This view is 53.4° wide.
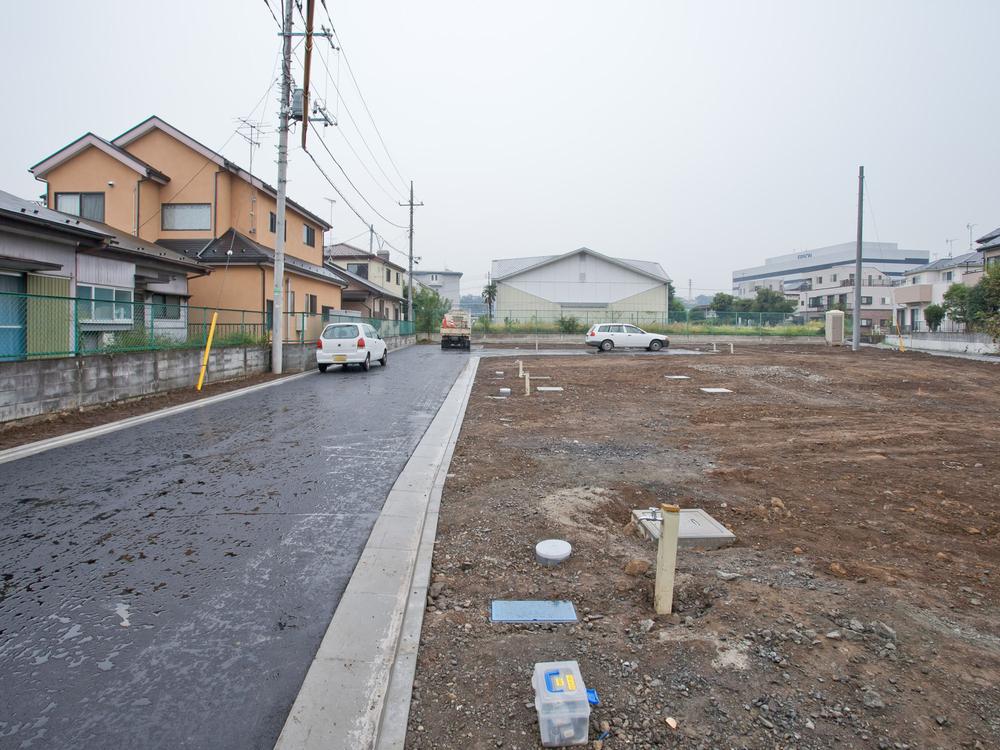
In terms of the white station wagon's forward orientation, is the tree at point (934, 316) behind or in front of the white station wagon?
in front

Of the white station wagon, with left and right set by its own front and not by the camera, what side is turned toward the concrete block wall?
right

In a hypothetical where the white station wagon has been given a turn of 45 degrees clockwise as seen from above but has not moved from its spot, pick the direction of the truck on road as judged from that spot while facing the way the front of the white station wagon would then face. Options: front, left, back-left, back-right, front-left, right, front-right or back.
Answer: back-right

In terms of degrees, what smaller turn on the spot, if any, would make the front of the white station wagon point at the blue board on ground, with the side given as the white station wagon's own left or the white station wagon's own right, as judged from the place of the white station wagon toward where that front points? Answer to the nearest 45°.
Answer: approximately 90° to the white station wagon's own right

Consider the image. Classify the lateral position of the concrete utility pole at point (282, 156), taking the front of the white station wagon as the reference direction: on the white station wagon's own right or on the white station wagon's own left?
on the white station wagon's own right

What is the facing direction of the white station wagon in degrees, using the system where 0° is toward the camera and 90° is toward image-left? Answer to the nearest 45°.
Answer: approximately 270°

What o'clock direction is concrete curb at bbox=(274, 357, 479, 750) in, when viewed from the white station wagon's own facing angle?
The concrete curb is roughly at 3 o'clock from the white station wagon.

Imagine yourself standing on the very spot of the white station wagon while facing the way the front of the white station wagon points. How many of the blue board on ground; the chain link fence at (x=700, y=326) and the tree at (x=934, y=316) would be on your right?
1

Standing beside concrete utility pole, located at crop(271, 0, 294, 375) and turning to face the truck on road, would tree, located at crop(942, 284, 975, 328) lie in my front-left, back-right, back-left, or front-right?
front-right

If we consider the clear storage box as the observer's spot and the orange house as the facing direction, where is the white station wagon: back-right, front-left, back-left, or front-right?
front-right

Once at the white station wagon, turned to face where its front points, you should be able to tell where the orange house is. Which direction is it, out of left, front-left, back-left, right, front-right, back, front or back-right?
back-right

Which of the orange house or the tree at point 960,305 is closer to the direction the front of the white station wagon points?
the tree

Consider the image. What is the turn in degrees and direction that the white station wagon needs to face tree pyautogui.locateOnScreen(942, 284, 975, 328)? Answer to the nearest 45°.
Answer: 0° — it already faces it
